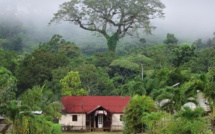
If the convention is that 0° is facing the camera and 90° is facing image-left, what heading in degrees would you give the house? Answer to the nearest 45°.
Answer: approximately 0°
